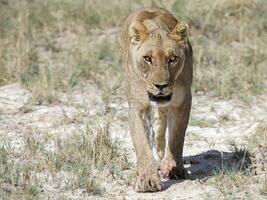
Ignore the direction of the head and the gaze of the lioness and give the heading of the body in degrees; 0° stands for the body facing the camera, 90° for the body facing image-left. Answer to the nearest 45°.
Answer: approximately 0°
